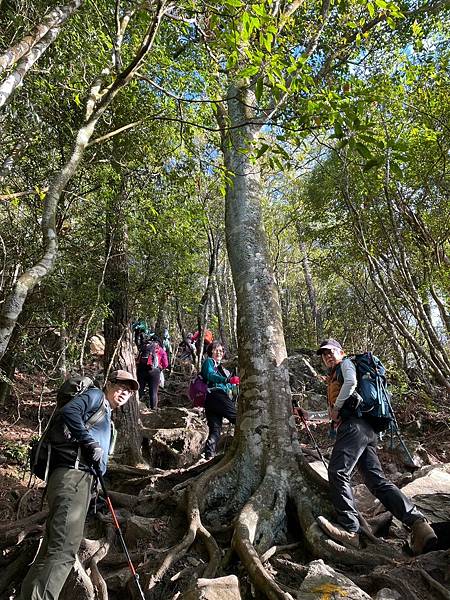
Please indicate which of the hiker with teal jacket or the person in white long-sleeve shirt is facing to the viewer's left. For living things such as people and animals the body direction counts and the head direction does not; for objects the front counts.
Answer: the person in white long-sleeve shirt

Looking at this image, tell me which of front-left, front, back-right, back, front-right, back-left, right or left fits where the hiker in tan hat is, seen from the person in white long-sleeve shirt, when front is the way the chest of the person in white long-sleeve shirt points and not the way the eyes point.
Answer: front-left

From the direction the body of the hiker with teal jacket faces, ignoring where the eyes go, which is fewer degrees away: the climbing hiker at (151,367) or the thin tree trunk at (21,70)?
the thin tree trunk

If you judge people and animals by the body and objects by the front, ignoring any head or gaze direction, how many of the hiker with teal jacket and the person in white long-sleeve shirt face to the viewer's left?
1

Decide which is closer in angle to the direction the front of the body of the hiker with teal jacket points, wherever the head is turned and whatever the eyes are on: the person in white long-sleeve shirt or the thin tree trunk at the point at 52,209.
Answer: the person in white long-sleeve shirt

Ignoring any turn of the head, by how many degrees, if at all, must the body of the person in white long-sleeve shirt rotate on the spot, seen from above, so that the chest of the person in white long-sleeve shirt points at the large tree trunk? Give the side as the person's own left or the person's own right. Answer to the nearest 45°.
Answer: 0° — they already face it

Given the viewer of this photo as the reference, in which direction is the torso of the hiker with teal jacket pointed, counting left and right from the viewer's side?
facing the viewer and to the right of the viewer

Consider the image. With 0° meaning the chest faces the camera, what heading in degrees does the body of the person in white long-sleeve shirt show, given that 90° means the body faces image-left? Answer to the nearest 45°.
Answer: approximately 90°

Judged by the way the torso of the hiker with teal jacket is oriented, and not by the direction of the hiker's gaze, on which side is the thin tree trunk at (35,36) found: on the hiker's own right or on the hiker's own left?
on the hiker's own right
